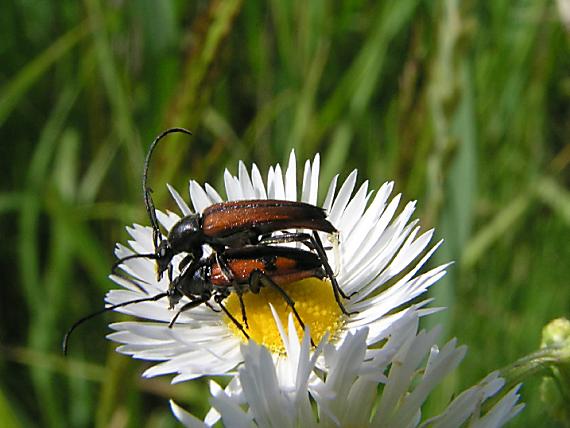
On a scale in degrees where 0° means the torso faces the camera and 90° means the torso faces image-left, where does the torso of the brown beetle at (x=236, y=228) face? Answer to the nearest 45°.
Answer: approximately 90°

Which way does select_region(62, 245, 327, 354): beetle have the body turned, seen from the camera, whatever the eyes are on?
to the viewer's left
